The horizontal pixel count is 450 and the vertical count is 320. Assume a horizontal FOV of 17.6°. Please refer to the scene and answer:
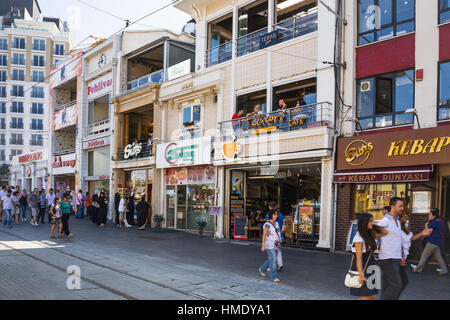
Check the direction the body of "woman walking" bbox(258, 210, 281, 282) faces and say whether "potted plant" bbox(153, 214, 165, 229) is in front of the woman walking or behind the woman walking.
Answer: behind

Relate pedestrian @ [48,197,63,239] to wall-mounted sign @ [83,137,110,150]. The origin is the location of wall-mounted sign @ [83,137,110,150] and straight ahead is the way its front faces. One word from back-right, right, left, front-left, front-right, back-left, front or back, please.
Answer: front-left

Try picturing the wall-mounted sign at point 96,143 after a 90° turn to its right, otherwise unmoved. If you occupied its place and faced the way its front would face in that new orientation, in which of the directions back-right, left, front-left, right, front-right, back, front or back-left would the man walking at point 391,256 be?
back-left

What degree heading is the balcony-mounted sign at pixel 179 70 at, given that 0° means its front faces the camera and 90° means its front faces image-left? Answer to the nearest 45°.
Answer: approximately 45°

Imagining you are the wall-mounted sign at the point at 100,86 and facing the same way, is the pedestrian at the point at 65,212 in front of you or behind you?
in front

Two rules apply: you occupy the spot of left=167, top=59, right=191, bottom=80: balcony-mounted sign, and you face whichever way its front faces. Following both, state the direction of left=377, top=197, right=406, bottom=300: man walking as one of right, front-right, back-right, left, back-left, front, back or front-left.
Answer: front-left

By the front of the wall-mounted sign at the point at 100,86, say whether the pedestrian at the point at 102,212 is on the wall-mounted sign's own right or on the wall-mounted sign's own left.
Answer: on the wall-mounted sign's own left

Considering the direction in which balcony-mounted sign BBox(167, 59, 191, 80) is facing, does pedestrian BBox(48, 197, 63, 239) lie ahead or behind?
ahead

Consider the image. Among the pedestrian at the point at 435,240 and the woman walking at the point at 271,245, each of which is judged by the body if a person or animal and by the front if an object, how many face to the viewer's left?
1

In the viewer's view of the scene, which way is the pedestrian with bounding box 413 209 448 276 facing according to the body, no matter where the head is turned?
to the viewer's left
